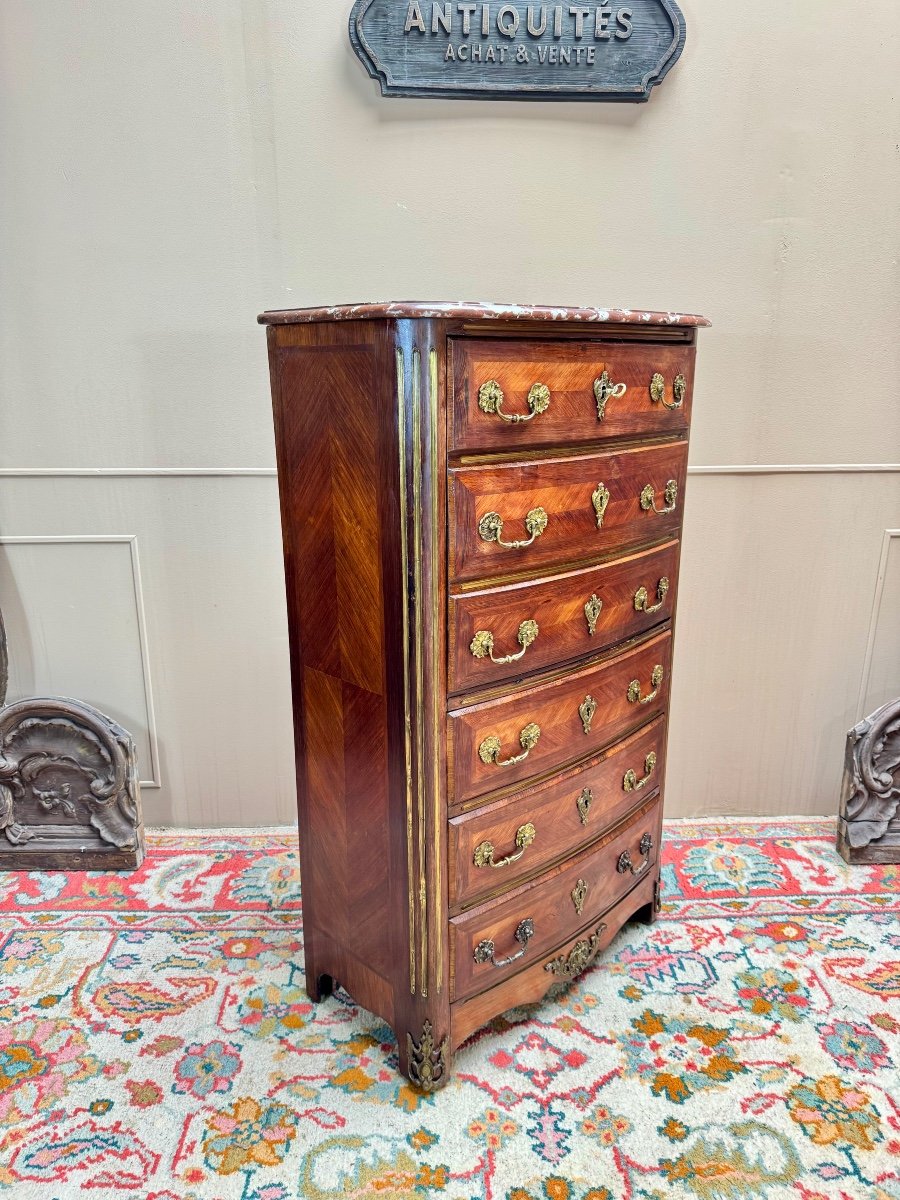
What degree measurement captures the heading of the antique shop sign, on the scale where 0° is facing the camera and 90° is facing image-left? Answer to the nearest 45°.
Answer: approximately 0°

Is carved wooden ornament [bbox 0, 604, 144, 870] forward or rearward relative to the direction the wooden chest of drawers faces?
rearward

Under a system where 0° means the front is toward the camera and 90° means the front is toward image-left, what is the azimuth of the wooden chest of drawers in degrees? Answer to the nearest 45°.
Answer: approximately 315°

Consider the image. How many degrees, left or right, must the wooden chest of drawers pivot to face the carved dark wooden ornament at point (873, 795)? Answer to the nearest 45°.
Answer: approximately 90° to its left
